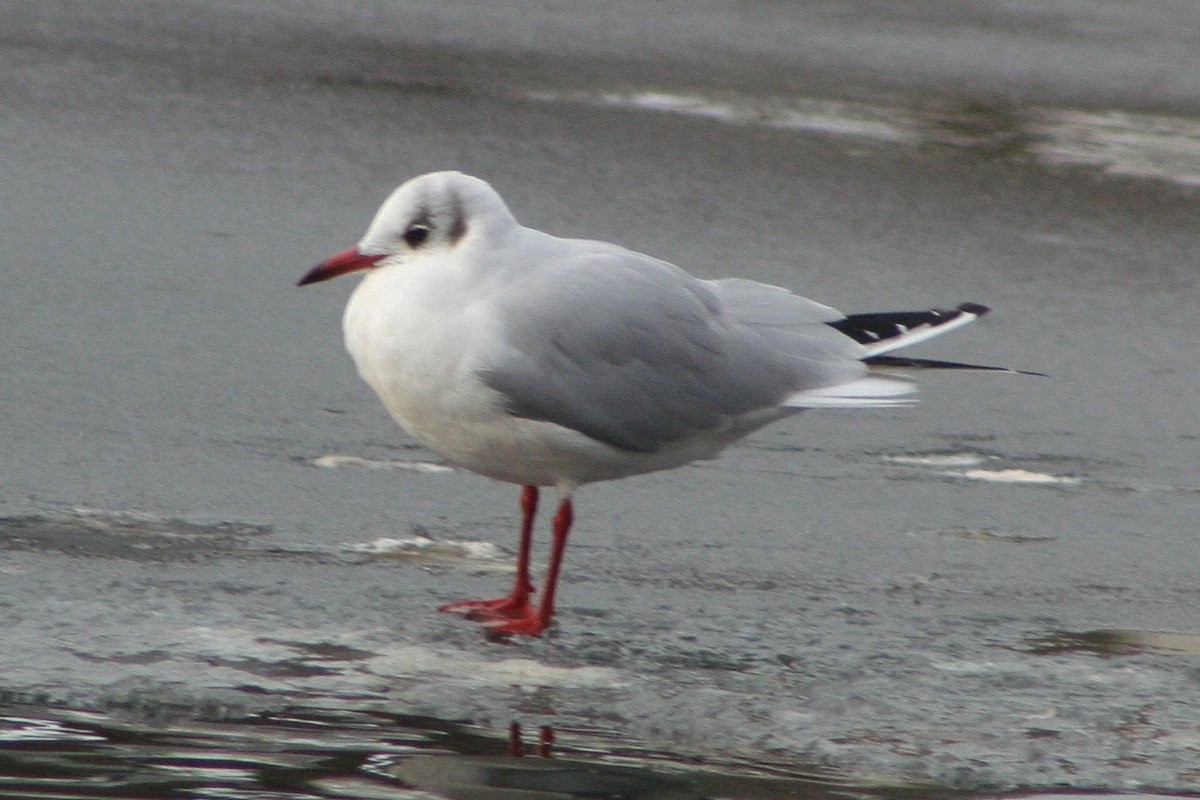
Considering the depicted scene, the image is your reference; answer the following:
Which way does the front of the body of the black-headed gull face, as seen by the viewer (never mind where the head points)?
to the viewer's left
